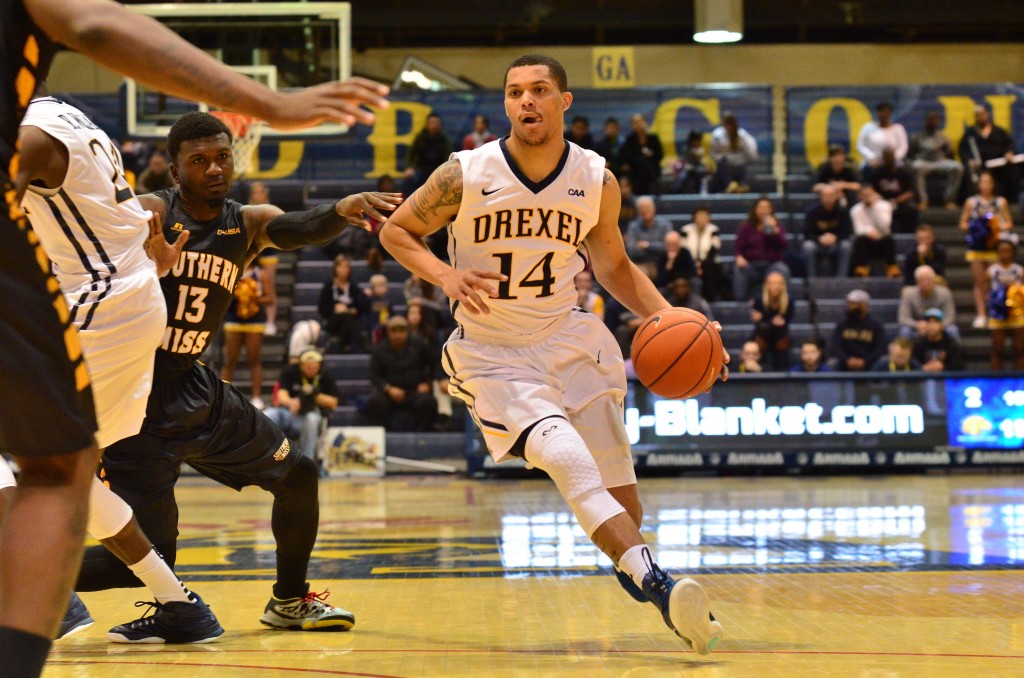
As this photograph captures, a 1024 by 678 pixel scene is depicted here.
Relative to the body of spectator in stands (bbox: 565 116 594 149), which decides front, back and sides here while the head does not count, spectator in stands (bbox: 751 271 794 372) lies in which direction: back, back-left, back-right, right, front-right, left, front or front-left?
front-left

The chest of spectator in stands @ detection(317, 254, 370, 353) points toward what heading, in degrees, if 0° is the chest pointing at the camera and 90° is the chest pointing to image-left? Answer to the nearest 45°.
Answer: approximately 0°

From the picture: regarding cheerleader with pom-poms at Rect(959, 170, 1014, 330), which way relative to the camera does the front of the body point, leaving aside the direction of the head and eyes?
toward the camera

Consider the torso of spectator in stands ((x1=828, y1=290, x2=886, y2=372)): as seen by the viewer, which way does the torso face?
toward the camera

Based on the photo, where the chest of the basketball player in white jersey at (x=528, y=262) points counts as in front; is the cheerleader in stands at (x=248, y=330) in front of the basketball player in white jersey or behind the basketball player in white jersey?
behind

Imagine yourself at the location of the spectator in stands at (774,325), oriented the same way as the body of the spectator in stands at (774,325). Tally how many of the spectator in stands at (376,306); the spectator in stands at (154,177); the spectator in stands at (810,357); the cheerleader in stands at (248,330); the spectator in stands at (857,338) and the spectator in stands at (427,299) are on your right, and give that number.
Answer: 4

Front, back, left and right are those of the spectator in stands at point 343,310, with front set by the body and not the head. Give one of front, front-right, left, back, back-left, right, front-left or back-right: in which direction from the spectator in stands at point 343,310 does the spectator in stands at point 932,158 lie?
left

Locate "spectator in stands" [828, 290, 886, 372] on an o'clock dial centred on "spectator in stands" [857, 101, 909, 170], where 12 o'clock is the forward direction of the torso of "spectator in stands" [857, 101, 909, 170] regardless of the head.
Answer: "spectator in stands" [828, 290, 886, 372] is roughly at 12 o'clock from "spectator in stands" [857, 101, 909, 170].

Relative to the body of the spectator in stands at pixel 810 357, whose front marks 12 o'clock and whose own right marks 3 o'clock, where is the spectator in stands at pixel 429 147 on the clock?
the spectator in stands at pixel 429 147 is roughly at 4 o'clock from the spectator in stands at pixel 810 357.

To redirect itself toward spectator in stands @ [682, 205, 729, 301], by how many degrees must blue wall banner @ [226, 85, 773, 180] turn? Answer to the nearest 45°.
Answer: approximately 45° to its left

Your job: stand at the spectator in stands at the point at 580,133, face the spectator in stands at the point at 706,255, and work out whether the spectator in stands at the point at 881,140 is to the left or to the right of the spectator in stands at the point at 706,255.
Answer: left

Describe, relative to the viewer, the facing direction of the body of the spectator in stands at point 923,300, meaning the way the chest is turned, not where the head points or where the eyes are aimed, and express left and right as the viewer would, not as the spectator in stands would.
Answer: facing the viewer

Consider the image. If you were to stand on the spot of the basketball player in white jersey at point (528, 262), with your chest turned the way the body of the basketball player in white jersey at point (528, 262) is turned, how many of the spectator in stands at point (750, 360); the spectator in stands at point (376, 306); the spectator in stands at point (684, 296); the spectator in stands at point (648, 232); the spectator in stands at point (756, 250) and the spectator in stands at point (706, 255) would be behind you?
6
